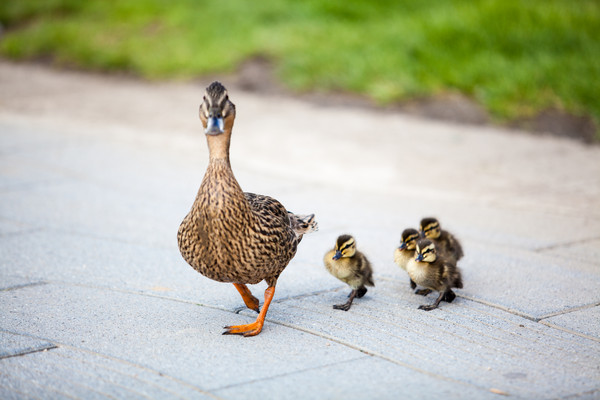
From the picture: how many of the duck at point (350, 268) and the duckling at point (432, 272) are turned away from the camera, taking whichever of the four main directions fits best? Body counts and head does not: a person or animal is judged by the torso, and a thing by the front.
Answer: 0

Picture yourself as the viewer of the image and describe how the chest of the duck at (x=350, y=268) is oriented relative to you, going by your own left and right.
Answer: facing the viewer and to the left of the viewer

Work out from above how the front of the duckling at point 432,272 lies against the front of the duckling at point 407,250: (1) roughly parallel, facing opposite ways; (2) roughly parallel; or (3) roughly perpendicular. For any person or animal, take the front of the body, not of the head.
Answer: roughly parallel

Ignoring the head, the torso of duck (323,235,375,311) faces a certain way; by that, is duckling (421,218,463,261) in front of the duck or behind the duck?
behind

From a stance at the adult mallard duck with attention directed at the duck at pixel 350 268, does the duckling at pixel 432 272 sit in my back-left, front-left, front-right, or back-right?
front-right

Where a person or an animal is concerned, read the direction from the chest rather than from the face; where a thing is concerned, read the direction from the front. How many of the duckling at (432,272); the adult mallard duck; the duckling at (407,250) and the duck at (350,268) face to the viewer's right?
0

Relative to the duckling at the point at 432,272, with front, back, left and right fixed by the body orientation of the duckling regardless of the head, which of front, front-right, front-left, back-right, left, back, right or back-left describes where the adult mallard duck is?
front

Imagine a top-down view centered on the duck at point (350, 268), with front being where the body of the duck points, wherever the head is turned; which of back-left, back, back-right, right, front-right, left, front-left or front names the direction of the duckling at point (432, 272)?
back-left

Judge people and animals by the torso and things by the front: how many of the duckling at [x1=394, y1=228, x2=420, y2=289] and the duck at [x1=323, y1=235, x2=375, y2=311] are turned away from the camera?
0

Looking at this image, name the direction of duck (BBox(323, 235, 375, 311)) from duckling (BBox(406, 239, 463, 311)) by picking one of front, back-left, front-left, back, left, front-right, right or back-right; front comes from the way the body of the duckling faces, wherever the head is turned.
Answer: front-right
